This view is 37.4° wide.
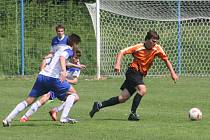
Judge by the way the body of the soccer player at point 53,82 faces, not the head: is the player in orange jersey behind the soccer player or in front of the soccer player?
in front

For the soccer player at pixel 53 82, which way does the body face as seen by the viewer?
to the viewer's right

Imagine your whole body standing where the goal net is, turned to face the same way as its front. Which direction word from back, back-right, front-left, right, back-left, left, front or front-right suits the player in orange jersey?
front

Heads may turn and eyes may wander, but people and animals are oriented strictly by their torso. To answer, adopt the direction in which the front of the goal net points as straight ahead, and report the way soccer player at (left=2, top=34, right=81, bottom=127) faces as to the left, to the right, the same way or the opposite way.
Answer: to the left

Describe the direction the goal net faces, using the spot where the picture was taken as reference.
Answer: facing the viewer

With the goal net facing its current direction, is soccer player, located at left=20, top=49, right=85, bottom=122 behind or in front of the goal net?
in front

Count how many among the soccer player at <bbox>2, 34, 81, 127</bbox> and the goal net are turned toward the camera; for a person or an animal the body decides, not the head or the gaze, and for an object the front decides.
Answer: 1

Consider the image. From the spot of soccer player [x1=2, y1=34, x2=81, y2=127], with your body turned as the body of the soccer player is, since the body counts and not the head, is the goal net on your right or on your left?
on your left

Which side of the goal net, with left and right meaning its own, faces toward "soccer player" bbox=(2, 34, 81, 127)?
front
